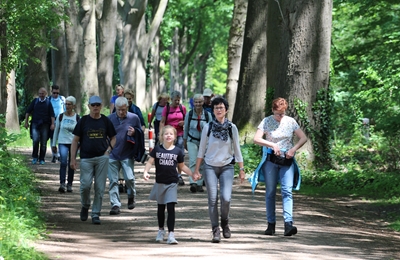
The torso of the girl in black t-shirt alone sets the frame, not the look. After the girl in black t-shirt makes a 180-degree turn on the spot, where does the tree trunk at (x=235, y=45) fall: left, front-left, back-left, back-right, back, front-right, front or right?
front

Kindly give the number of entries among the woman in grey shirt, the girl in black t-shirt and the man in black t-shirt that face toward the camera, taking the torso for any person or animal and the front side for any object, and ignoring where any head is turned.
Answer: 3

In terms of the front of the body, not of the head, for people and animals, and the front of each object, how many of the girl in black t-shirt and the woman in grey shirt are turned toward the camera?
2

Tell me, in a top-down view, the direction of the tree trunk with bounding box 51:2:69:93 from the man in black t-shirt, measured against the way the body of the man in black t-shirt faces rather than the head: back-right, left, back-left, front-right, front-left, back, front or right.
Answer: back

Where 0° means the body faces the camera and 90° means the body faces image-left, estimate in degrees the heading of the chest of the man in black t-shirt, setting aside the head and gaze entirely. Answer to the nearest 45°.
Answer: approximately 0°

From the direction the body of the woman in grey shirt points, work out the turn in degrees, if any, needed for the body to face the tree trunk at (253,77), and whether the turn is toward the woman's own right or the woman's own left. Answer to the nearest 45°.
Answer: approximately 180°

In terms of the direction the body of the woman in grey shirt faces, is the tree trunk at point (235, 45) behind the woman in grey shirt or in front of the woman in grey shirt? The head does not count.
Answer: behind

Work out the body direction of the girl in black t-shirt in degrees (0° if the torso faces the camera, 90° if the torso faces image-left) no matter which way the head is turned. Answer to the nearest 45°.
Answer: approximately 0°
